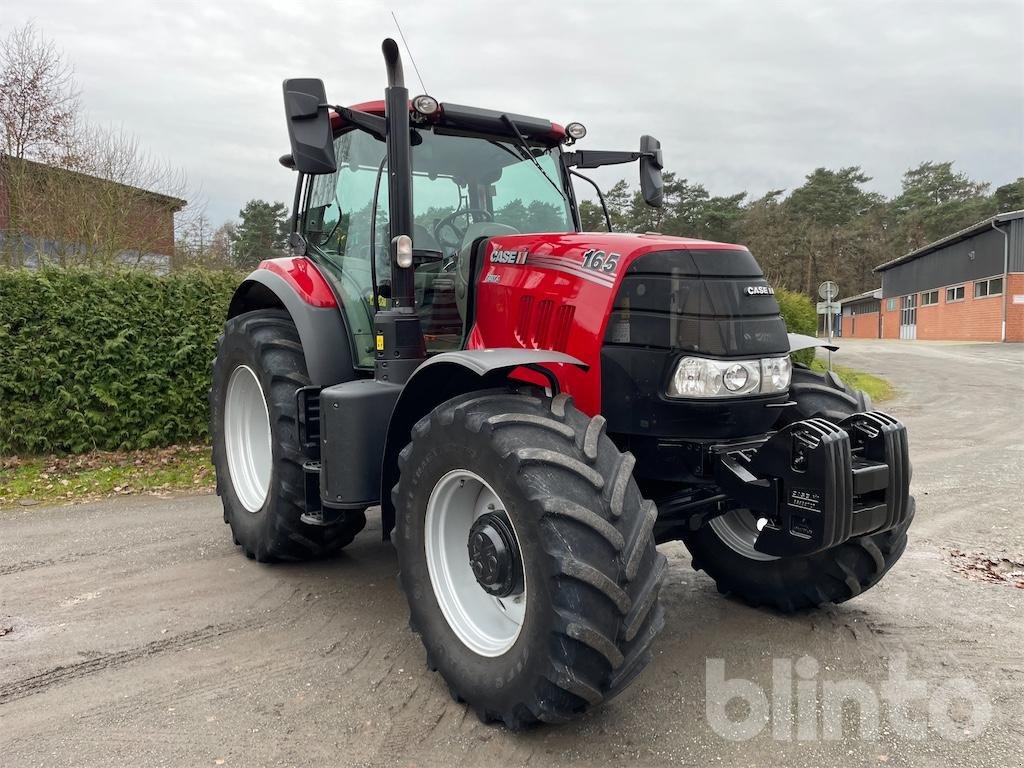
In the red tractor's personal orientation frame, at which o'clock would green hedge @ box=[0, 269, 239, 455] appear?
The green hedge is roughly at 6 o'clock from the red tractor.

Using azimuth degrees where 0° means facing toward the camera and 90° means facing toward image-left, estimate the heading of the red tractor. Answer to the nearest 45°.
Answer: approximately 315°

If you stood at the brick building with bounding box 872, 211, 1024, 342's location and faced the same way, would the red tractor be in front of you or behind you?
in front

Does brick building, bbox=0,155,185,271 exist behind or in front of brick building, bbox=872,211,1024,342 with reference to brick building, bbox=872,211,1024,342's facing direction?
in front

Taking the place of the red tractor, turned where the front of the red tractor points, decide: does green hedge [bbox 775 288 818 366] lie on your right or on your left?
on your left

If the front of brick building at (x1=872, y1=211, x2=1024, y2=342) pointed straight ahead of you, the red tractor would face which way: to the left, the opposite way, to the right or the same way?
to the left

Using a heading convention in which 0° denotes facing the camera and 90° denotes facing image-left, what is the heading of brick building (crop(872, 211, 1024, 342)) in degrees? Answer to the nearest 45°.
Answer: approximately 45°

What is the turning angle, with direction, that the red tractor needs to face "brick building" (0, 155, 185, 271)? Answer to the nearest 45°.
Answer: approximately 180°

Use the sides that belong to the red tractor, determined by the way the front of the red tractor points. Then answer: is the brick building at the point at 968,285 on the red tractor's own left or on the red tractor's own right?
on the red tractor's own left

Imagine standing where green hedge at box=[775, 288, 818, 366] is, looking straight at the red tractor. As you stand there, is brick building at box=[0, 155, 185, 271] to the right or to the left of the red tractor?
right
